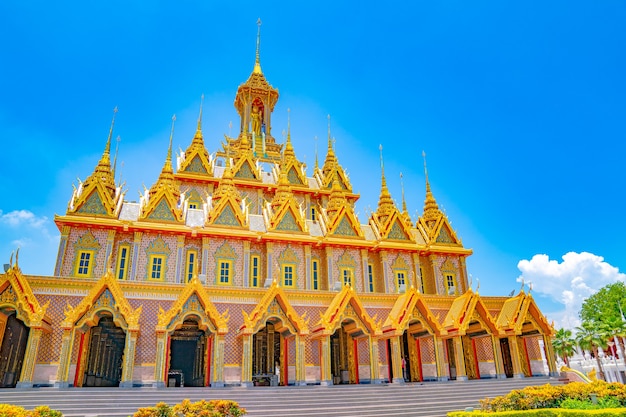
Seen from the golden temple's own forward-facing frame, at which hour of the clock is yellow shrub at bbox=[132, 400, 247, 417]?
The yellow shrub is roughly at 12 o'clock from the golden temple.

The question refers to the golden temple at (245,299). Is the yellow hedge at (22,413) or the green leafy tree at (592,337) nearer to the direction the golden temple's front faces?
the yellow hedge

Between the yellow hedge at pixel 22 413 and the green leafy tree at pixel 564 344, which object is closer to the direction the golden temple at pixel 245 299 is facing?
the yellow hedge

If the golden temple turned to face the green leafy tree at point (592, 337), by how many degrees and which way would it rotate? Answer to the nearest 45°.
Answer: approximately 135° to its left

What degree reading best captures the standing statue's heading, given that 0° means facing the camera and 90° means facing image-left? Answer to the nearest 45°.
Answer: approximately 0°

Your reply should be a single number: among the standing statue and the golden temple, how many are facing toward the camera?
2

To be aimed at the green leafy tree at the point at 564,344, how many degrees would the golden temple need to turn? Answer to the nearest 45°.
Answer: approximately 135° to its left
